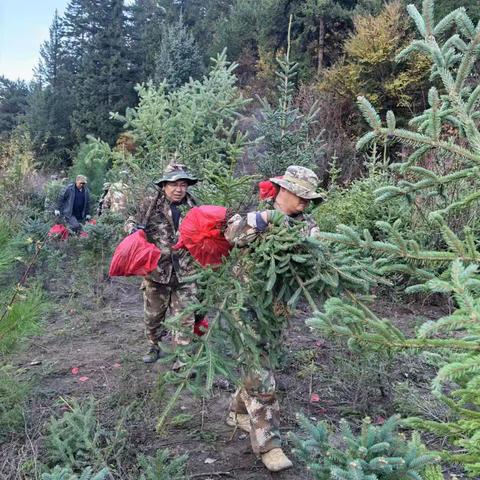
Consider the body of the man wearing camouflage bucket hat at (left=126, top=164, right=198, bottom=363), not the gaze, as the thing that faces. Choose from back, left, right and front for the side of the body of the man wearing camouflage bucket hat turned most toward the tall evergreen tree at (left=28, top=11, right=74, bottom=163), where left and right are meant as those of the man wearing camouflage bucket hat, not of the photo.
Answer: back

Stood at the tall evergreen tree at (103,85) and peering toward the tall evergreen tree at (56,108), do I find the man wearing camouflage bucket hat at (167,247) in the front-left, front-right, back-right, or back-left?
back-left

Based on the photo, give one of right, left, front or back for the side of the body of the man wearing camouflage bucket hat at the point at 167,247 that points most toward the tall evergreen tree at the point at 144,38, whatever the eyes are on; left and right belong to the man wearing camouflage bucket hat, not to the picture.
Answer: back

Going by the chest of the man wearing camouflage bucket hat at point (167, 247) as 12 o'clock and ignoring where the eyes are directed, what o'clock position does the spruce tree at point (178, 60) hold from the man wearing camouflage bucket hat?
The spruce tree is roughly at 6 o'clock from the man wearing camouflage bucket hat.

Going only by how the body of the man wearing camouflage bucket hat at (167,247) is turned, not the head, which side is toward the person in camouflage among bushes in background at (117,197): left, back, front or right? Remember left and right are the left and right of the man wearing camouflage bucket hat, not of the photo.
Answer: back

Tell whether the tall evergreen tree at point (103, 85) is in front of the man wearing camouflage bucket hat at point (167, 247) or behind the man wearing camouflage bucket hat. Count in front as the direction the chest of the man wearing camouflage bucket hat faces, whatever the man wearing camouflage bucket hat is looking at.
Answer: behind

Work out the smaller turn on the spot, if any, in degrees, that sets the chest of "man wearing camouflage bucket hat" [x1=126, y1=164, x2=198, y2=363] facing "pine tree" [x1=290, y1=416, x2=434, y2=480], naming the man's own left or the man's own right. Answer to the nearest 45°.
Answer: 0° — they already face it

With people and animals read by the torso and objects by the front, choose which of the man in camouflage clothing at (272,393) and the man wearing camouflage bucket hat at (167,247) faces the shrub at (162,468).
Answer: the man wearing camouflage bucket hat

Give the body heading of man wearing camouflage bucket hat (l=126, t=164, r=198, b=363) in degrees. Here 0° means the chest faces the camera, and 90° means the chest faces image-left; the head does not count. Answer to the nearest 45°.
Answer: approximately 0°
